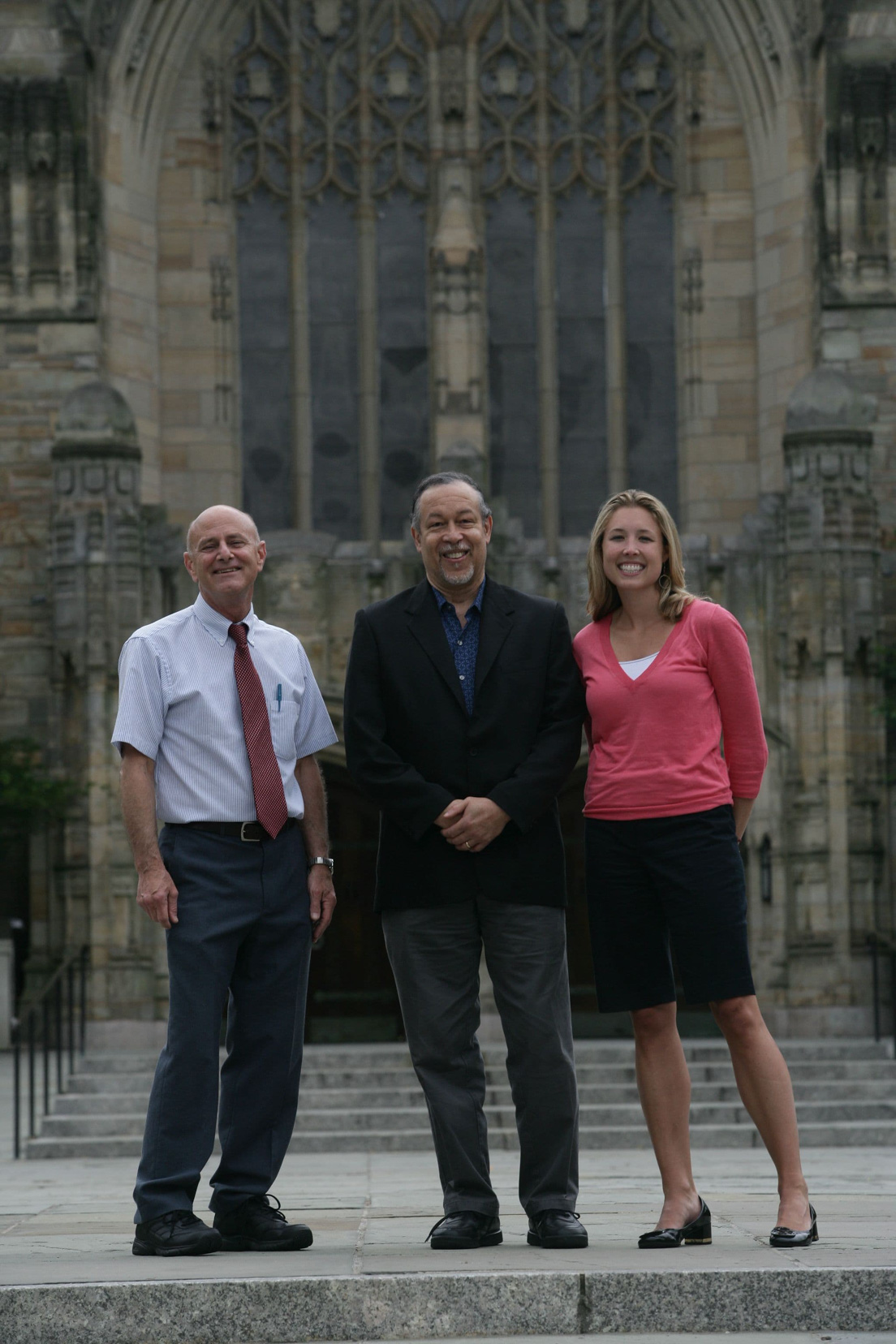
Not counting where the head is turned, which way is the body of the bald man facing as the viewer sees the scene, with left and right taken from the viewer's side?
facing the viewer and to the right of the viewer

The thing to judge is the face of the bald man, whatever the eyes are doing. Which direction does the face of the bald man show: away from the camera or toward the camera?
toward the camera

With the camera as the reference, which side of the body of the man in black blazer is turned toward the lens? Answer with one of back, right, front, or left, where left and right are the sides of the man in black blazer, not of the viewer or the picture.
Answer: front

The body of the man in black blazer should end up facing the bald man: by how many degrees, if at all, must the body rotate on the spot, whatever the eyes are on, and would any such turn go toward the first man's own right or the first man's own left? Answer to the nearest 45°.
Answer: approximately 90° to the first man's own right

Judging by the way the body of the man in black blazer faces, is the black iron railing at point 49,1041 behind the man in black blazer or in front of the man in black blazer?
behind

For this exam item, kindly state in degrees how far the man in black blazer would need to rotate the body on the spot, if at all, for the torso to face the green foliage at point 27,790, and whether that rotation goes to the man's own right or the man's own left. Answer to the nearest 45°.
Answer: approximately 180°

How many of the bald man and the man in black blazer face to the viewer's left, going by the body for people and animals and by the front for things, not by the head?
0
